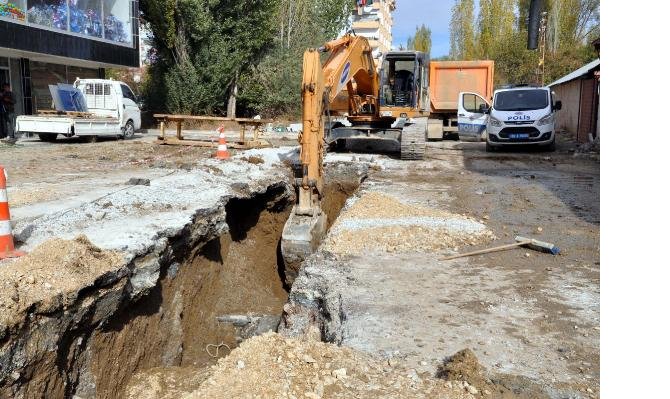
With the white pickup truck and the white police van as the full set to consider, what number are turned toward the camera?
1

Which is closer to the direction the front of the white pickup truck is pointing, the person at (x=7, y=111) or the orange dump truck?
the orange dump truck

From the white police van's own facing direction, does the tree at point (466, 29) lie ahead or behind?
behind

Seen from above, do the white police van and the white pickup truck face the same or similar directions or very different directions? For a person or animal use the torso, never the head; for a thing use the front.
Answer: very different directions

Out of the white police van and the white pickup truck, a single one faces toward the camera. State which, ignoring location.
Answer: the white police van

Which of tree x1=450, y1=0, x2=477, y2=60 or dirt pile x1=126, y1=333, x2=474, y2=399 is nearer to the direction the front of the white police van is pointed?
the dirt pile

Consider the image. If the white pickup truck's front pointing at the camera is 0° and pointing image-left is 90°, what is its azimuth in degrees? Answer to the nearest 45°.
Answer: approximately 225°

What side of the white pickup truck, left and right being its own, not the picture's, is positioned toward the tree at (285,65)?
front

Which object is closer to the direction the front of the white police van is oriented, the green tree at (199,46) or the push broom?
the push broom

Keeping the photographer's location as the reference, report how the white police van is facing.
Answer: facing the viewer

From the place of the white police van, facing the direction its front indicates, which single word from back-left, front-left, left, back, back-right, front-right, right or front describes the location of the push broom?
front

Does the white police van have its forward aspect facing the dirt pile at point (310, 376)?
yes

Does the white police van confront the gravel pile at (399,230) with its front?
yes

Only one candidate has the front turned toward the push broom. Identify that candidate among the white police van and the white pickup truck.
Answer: the white police van

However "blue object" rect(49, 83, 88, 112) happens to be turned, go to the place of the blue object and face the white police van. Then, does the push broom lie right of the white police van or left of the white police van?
right
